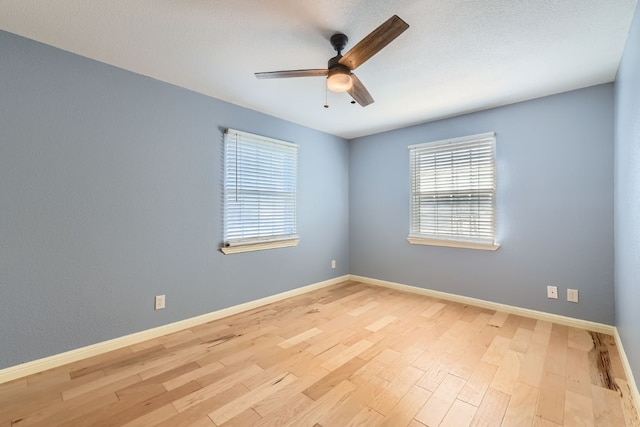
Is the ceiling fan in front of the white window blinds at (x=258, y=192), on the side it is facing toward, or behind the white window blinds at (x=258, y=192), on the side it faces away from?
in front

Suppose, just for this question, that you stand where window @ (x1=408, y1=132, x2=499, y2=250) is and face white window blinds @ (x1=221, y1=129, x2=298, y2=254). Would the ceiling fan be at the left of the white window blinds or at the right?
left

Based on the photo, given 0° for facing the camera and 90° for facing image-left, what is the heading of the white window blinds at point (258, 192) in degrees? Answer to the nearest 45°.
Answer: approximately 315°

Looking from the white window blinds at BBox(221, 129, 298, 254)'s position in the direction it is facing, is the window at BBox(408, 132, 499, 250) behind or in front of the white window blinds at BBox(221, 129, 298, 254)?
in front
